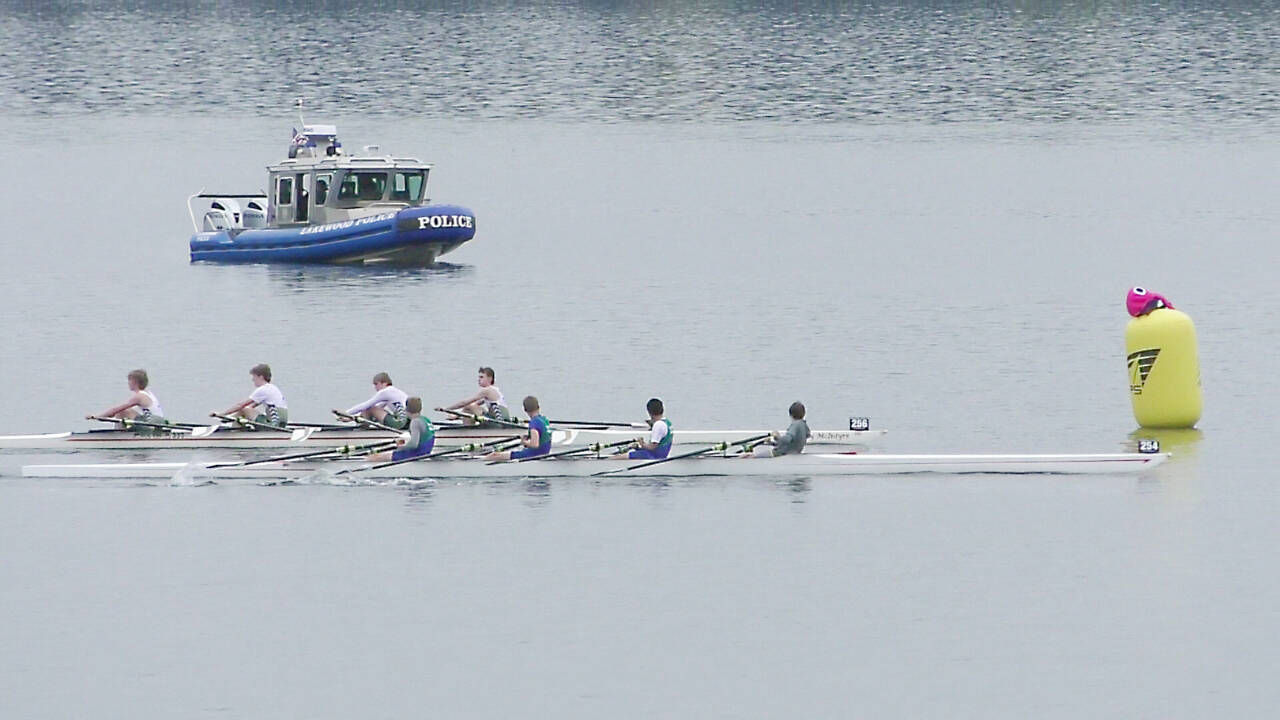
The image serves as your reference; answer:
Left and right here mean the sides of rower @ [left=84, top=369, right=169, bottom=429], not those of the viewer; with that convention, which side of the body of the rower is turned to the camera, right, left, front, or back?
left

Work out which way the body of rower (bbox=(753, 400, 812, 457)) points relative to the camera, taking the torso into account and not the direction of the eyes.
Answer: to the viewer's left

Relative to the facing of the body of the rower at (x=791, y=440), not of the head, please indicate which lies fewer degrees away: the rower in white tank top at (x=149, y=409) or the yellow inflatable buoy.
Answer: the rower in white tank top

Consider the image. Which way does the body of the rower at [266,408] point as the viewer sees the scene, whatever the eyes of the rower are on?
to the viewer's left

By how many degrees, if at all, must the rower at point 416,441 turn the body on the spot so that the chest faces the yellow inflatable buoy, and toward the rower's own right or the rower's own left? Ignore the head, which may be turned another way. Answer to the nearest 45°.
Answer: approximately 180°

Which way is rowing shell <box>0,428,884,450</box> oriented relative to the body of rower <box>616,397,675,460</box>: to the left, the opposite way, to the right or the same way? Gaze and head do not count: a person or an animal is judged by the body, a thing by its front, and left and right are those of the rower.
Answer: the opposite way

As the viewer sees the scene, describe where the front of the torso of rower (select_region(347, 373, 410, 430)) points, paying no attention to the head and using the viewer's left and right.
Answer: facing to the left of the viewer

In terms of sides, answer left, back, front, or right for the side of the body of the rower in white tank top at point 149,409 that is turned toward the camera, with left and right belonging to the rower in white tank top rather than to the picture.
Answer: left

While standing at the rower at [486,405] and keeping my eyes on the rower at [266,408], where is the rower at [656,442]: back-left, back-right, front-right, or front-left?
back-left

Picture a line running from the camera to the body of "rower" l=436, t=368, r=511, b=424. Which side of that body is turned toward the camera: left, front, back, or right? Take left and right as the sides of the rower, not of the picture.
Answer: left

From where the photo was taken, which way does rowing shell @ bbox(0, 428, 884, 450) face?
to the viewer's right
